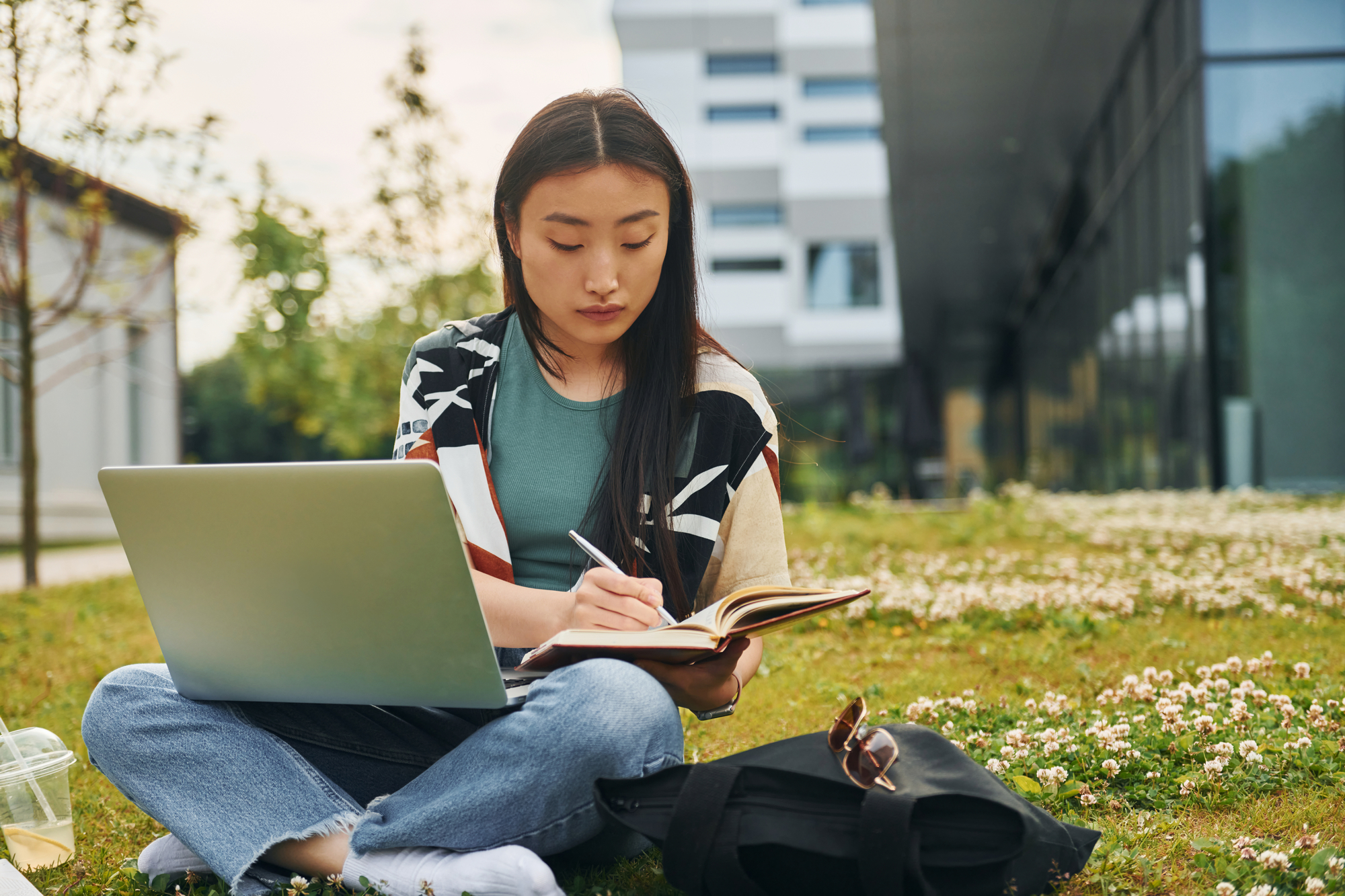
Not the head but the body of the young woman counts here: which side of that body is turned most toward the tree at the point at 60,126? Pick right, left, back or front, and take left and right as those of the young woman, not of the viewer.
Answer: back

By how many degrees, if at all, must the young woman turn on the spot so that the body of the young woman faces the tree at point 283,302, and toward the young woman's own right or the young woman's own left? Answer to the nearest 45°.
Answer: approximately 180°

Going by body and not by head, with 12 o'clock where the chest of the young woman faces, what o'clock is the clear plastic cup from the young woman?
The clear plastic cup is roughly at 2 o'clock from the young woman.

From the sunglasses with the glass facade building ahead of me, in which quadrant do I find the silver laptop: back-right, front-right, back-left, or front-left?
back-left

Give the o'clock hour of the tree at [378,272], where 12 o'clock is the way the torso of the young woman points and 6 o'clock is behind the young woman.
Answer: The tree is roughly at 6 o'clock from the young woman.

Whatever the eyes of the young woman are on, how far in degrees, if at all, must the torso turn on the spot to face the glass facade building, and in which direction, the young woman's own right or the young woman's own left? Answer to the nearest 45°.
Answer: approximately 135° to the young woman's own left

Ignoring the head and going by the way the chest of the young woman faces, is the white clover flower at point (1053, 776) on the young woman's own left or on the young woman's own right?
on the young woman's own left

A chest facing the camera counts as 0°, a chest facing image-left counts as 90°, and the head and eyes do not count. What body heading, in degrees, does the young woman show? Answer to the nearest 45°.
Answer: approximately 0°
